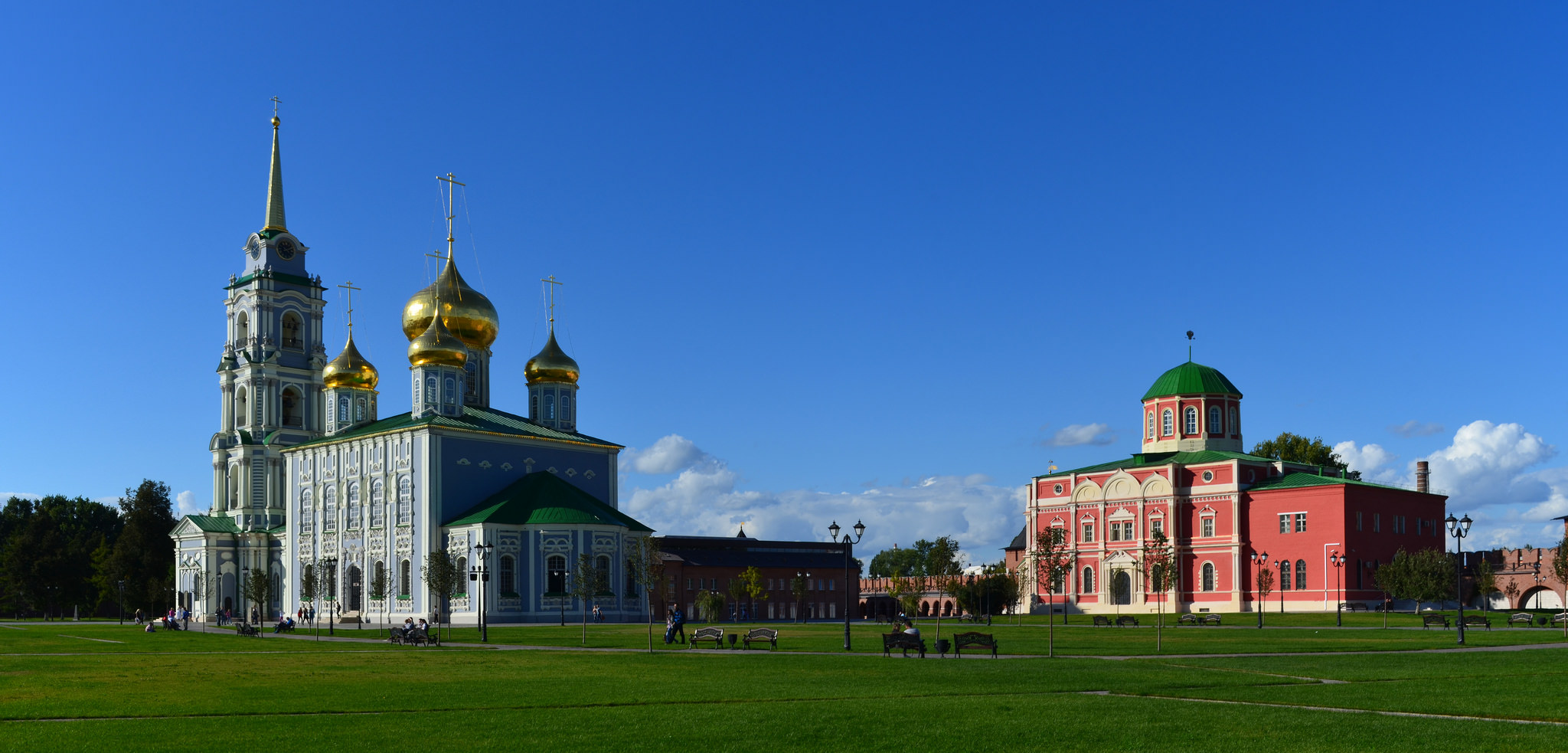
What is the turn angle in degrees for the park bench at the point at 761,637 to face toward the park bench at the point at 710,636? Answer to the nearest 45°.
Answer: approximately 90° to its right

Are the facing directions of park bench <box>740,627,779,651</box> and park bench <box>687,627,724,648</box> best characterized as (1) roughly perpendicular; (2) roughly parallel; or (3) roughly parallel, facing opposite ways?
roughly parallel

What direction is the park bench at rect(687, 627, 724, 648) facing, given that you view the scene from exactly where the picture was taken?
facing the viewer and to the left of the viewer

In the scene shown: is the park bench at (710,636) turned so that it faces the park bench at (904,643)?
no

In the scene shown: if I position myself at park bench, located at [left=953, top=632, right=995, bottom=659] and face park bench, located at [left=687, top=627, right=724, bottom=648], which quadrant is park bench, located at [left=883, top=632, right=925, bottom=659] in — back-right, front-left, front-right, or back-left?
front-left

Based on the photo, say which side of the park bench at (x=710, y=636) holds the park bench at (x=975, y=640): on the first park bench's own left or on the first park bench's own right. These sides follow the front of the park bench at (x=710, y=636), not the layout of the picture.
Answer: on the first park bench's own left

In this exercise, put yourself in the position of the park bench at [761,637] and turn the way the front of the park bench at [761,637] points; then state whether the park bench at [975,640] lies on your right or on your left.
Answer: on your left

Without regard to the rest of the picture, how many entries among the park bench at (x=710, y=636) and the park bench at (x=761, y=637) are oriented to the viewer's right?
0
